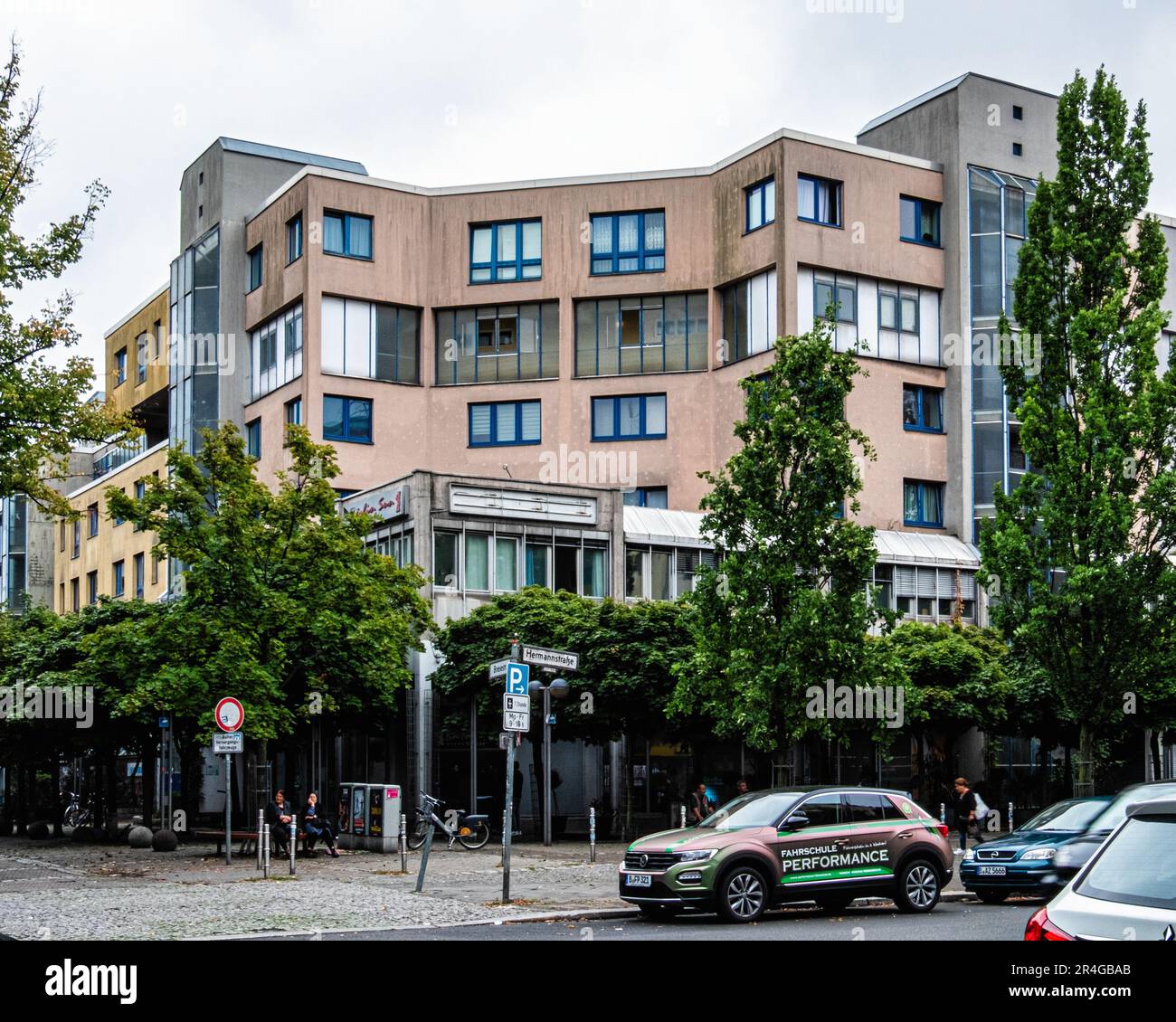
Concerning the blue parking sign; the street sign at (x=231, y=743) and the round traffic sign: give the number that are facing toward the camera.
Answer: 3

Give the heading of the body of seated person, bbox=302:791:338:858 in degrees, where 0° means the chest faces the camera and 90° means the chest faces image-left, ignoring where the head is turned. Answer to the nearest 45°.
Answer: approximately 315°

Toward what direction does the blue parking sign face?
toward the camera

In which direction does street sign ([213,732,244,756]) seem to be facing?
toward the camera

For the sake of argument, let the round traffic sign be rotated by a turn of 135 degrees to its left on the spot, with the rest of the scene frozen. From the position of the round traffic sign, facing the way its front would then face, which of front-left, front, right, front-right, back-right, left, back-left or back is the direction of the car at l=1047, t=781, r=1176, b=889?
right
